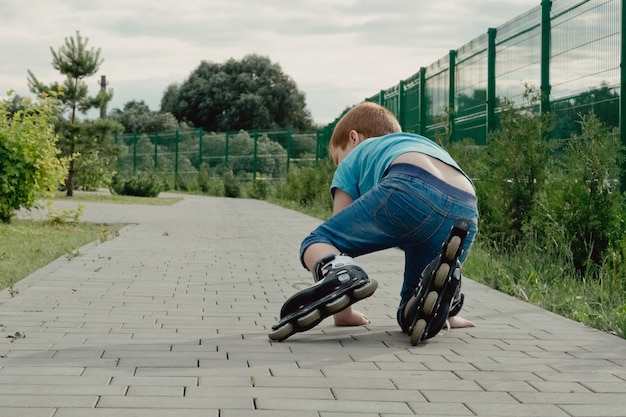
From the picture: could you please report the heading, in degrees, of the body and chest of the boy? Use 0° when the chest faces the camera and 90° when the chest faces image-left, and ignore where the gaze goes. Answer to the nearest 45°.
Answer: approximately 135°

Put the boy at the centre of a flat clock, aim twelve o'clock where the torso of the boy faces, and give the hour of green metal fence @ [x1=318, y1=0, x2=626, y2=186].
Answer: The green metal fence is roughly at 2 o'clock from the boy.

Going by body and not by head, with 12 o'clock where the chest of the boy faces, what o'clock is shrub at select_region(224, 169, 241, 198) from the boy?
The shrub is roughly at 1 o'clock from the boy.

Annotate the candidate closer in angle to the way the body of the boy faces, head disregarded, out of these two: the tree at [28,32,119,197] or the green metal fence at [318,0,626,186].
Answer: the tree

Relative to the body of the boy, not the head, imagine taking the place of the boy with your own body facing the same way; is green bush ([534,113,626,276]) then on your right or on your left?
on your right
